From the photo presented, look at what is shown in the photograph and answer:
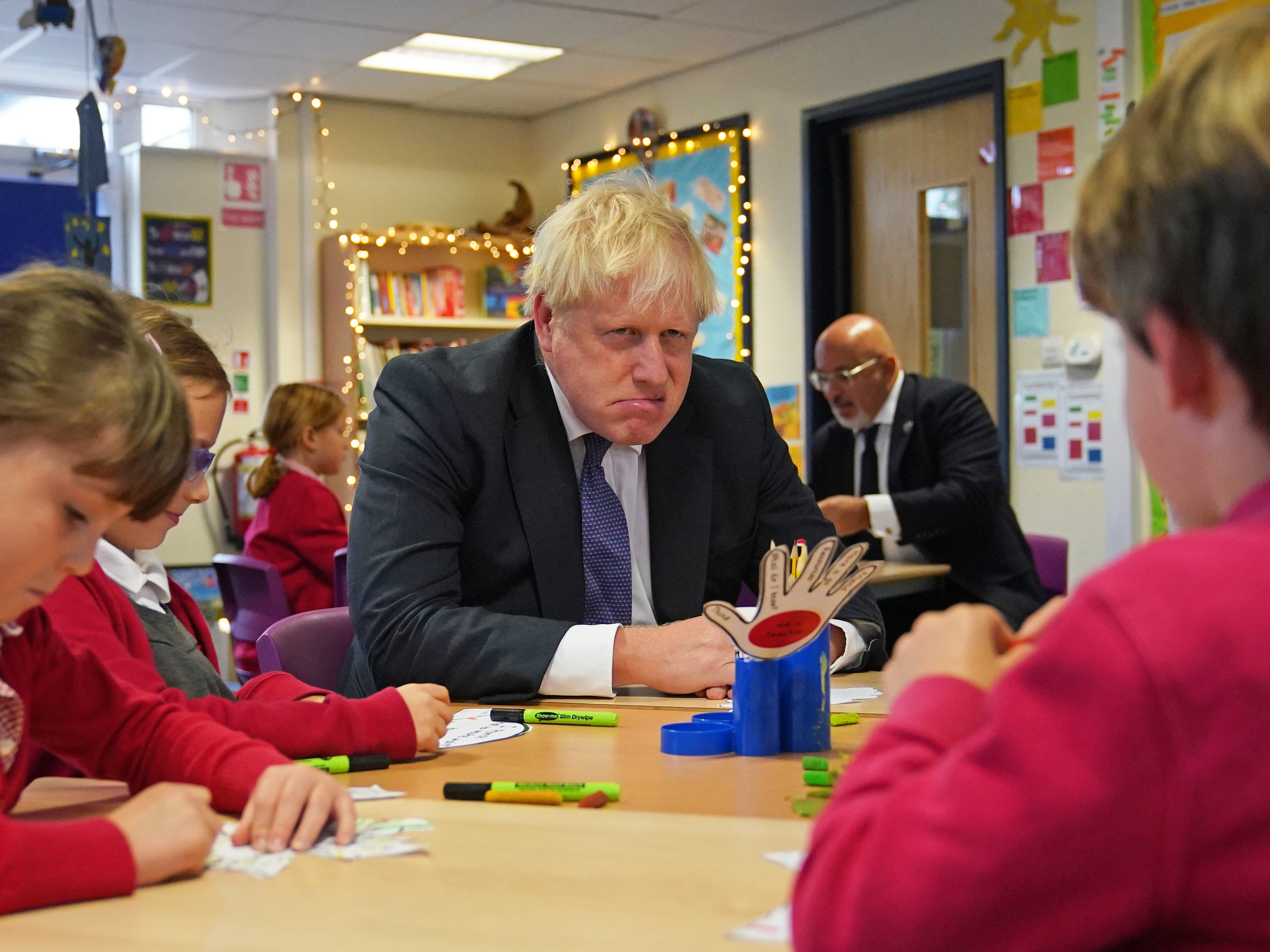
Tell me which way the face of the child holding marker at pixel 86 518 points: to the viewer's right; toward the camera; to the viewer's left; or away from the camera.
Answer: to the viewer's right

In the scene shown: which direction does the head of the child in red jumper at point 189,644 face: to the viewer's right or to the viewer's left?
to the viewer's right

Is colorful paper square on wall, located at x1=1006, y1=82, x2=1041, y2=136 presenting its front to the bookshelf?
no

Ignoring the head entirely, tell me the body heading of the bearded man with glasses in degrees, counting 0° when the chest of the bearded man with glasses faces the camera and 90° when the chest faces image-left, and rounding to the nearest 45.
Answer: approximately 45°

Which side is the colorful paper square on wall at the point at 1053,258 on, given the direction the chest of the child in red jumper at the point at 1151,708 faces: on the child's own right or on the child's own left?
on the child's own right

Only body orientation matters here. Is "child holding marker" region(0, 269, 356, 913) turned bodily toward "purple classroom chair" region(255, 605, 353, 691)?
no

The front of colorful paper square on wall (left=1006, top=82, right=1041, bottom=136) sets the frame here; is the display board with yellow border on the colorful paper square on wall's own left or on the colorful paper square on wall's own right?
on the colorful paper square on wall's own right

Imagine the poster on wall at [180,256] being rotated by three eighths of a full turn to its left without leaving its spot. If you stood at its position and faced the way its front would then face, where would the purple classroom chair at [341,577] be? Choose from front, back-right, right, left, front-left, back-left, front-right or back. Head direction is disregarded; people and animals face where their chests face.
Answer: back-right

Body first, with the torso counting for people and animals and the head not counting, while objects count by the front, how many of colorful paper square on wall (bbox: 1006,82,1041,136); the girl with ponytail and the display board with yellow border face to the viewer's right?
1

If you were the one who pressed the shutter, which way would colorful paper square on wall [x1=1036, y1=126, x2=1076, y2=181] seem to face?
facing the viewer and to the left of the viewer

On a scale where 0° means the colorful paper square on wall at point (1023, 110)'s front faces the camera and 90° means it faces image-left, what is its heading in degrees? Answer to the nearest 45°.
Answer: approximately 45°

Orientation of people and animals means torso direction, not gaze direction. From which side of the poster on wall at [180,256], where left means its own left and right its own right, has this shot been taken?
front

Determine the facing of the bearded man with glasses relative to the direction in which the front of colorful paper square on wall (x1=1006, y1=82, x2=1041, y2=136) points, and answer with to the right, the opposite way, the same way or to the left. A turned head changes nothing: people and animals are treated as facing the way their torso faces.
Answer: the same way

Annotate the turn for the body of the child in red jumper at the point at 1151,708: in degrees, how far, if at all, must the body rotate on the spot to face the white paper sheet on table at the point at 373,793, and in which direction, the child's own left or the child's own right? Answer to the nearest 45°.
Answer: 0° — they already face it

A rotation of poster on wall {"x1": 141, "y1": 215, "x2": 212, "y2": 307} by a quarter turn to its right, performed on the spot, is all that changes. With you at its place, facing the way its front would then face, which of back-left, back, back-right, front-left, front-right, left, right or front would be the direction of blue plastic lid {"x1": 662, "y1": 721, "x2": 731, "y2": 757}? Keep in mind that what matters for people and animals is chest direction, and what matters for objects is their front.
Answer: left

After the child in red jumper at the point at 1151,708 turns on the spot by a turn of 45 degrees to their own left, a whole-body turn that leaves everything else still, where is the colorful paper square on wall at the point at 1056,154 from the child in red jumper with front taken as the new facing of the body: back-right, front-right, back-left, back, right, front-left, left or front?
right

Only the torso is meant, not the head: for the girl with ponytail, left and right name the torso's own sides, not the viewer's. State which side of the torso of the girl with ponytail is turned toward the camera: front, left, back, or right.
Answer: right

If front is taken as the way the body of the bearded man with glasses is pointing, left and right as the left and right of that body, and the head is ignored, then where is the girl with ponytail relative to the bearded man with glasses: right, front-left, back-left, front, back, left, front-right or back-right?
front-right

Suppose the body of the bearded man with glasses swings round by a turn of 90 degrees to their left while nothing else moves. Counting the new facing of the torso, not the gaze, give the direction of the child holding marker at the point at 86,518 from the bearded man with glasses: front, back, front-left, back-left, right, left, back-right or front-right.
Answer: front-right

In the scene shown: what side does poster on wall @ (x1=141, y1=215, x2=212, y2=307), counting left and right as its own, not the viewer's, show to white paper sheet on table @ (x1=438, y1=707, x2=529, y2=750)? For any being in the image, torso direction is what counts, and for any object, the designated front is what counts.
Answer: front
